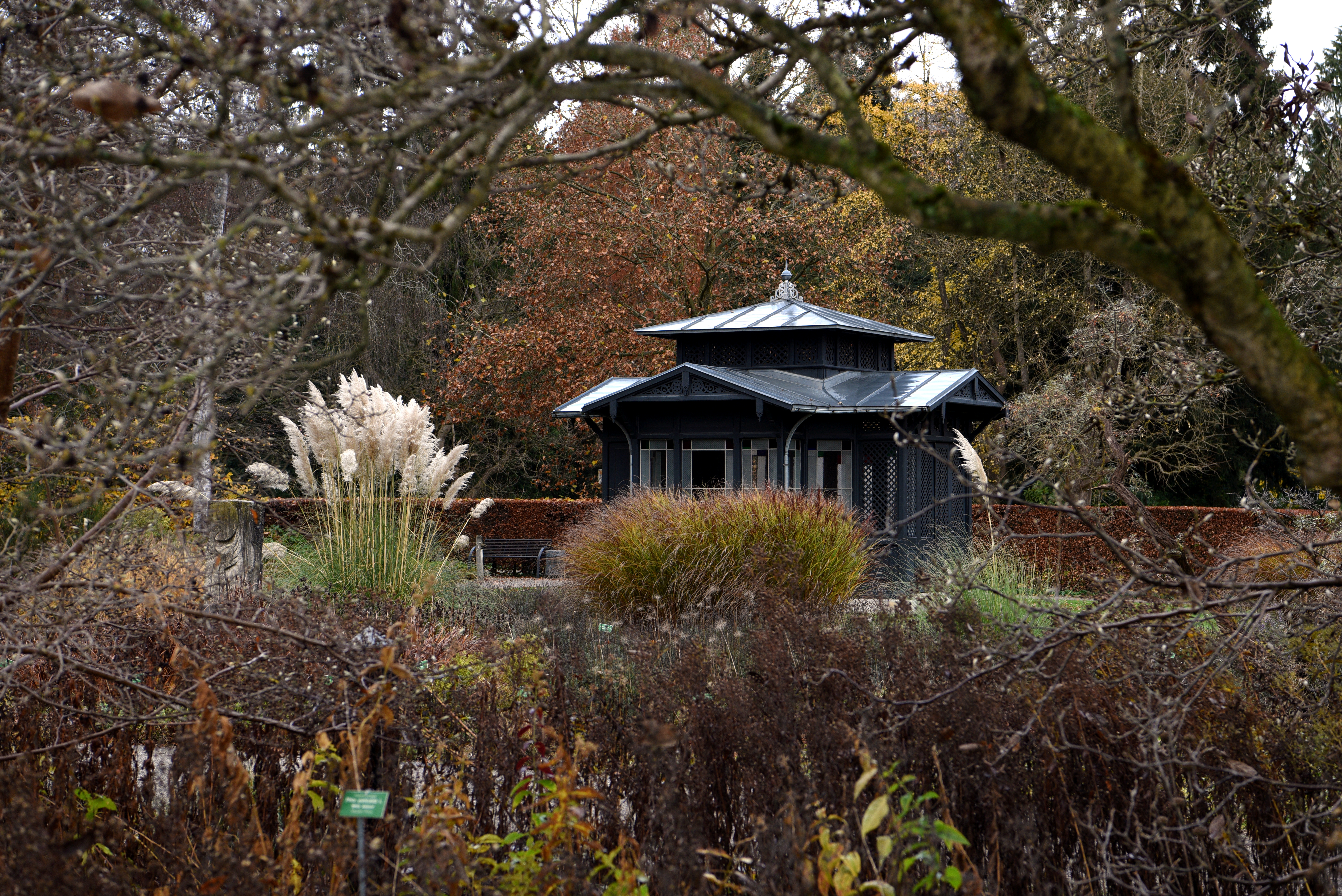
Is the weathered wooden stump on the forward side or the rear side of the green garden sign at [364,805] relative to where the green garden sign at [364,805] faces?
on the rear side

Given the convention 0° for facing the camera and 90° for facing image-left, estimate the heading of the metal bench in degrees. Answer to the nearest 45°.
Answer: approximately 0°

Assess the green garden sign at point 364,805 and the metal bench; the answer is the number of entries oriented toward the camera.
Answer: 2

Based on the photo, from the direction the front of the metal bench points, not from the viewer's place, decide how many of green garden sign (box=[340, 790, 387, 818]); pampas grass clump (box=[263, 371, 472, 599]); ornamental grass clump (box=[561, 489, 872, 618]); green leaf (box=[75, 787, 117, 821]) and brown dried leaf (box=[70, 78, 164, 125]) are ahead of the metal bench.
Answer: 5

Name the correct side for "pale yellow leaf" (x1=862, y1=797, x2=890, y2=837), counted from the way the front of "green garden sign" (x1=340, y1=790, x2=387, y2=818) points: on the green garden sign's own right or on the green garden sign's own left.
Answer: on the green garden sign's own left

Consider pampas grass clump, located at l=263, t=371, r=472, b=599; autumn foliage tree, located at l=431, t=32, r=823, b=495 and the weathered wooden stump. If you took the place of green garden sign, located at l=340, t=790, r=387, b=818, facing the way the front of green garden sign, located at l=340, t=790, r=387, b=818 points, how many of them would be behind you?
3

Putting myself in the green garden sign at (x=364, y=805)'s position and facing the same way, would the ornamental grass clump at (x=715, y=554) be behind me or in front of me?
behind

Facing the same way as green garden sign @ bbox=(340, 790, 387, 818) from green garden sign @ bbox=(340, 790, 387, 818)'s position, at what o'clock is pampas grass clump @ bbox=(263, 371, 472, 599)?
The pampas grass clump is roughly at 6 o'clock from the green garden sign.
